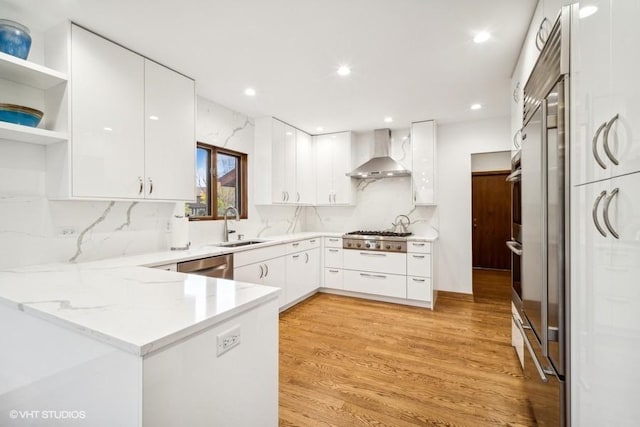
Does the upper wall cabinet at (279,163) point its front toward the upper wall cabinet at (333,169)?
no

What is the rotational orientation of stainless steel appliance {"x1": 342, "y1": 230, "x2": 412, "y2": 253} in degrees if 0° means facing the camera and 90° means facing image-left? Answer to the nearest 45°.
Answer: approximately 0°

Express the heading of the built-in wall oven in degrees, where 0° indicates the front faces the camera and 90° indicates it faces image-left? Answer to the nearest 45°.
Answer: approximately 90°

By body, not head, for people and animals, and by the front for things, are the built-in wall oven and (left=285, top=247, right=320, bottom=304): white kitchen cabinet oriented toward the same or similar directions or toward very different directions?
very different directions

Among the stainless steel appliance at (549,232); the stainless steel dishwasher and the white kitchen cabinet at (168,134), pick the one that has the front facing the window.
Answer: the stainless steel appliance

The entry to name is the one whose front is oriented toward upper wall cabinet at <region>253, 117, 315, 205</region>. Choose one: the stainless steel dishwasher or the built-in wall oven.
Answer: the built-in wall oven

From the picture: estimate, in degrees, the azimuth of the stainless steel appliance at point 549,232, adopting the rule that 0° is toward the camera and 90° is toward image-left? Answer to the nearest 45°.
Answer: approximately 90°

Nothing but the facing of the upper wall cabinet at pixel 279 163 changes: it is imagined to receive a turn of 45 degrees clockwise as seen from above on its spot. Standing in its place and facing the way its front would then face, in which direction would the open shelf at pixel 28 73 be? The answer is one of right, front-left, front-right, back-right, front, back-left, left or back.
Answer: front-right

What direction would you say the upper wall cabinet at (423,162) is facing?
toward the camera

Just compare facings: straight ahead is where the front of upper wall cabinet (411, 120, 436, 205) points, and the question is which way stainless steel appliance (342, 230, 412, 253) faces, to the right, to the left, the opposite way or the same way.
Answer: the same way

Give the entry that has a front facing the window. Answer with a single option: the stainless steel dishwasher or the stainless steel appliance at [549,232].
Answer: the stainless steel appliance

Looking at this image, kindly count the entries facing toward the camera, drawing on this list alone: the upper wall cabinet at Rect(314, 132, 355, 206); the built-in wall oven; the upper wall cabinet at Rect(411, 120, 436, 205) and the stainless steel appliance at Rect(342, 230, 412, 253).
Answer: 3

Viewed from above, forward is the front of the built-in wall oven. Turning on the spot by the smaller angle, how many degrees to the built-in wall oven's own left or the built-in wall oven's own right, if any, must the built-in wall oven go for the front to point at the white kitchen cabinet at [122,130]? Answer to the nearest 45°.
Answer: approximately 45° to the built-in wall oven's own left

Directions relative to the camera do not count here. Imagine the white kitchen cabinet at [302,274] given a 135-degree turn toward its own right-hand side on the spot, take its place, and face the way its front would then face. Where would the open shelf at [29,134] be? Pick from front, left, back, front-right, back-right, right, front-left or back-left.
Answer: front-left

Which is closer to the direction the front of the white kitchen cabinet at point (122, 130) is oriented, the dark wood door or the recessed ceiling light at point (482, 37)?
the recessed ceiling light

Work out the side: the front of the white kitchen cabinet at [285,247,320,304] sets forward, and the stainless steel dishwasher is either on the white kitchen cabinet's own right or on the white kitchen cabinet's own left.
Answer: on the white kitchen cabinet's own right

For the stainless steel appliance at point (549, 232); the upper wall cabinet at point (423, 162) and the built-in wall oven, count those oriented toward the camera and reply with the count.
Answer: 1

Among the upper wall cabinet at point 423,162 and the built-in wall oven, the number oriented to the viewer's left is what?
1
